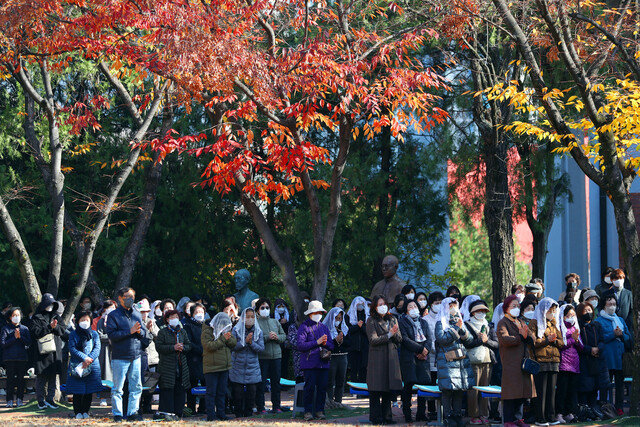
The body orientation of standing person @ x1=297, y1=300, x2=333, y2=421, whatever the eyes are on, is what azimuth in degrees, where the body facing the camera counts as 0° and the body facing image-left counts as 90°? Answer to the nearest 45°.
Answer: approximately 315°

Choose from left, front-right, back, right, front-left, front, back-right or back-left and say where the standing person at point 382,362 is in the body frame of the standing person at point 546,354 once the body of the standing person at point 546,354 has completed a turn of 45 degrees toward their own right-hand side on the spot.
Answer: right

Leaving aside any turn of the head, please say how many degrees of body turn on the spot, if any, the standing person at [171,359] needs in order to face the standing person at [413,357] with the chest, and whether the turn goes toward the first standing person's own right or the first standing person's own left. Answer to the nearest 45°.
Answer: approximately 45° to the first standing person's own left

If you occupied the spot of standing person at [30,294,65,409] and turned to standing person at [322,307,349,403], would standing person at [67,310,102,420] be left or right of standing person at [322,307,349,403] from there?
right

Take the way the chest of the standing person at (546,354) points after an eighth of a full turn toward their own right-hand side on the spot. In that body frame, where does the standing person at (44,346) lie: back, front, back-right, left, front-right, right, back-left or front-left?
right

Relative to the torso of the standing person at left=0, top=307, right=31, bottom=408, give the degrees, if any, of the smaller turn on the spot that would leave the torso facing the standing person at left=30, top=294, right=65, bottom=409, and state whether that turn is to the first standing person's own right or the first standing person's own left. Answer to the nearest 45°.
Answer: approximately 45° to the first standing person's own left

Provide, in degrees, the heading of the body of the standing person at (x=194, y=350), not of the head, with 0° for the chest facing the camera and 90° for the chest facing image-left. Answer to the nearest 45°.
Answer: approximately 315°

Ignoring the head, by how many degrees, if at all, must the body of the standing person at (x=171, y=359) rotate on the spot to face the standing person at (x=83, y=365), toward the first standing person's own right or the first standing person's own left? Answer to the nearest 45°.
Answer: approximately 135° to the first standing person's own right

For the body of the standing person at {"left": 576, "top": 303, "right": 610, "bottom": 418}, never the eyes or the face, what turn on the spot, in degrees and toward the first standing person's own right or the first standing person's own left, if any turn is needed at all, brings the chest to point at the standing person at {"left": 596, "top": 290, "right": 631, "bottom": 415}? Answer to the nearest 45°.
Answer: approximately 90° to the first standing person's own left

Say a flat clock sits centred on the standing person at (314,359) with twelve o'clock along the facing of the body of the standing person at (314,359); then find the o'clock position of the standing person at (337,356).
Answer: the standing person at (337,356) is roughly at 8 o'clock from the standing person at (314,359).
